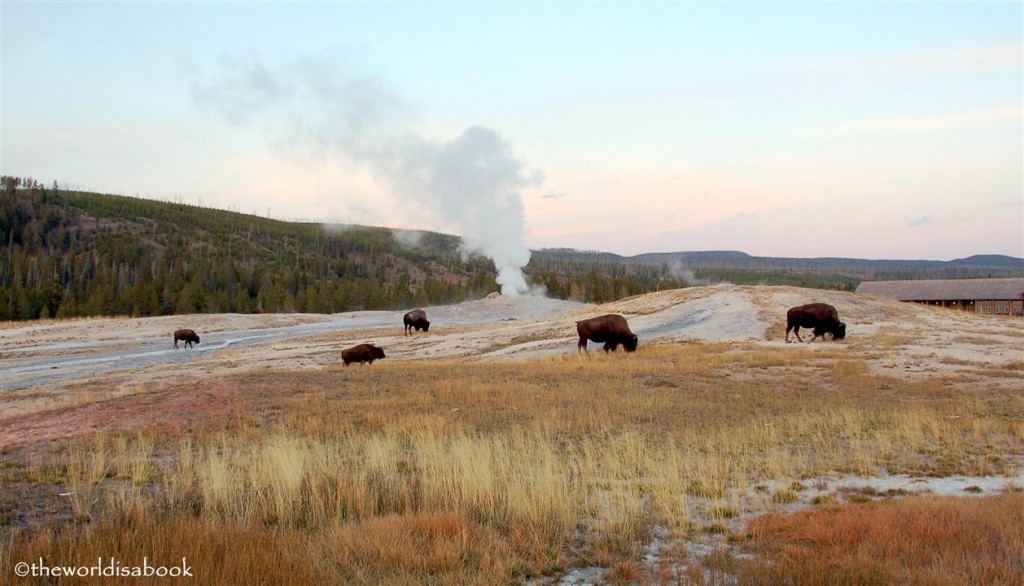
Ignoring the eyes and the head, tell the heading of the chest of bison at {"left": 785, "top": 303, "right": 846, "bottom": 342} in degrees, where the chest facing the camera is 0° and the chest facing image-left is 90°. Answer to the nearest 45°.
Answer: approximately 270°

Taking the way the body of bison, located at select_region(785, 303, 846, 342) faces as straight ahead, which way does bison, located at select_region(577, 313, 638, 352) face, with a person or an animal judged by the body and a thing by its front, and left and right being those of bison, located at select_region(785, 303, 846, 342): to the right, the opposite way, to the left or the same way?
the same way

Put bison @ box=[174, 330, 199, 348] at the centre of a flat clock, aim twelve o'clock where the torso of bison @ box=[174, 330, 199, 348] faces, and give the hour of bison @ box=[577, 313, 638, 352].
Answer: bison @ box=[577, 313, 638, 352] is roughly at 2 o'clock from bison @ box=[174, 330, 199, 348].

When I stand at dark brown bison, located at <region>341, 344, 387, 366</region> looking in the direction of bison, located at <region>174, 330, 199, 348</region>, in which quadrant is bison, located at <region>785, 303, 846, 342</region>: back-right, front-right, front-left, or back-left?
back-right

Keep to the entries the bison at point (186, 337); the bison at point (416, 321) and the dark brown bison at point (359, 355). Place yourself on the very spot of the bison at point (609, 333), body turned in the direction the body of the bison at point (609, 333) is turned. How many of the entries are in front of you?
0

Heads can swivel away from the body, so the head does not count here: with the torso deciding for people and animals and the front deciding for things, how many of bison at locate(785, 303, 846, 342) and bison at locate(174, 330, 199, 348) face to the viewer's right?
2

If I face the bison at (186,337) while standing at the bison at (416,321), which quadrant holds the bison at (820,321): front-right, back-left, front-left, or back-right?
back-left

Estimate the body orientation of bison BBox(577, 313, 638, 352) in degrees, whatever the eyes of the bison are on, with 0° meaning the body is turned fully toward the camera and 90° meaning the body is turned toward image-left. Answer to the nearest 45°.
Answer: approximately 270°

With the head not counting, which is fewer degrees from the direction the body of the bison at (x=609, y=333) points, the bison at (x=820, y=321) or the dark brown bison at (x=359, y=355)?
the bison

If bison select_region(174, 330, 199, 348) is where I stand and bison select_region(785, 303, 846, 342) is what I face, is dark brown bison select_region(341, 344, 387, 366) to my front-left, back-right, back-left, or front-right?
front-right

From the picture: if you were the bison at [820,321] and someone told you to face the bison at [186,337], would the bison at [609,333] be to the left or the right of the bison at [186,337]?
left

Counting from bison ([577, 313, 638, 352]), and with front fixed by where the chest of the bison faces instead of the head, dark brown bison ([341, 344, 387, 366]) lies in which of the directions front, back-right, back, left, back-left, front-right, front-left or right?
back

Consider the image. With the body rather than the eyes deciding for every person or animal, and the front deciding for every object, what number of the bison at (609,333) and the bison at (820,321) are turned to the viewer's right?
2

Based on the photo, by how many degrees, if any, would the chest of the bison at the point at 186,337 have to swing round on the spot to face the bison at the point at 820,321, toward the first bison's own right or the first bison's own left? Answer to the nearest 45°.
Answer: approximately 45° to the first bison's own right

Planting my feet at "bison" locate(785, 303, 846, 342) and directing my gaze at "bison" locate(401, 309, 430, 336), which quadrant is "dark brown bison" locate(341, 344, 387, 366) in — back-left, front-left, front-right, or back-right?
front-left

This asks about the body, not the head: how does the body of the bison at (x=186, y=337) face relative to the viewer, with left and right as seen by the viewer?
facing to the right of the viewer

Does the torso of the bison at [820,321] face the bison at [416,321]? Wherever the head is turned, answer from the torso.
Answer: no

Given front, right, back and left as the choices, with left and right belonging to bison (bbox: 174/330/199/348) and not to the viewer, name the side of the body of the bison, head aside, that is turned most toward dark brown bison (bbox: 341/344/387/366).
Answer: right

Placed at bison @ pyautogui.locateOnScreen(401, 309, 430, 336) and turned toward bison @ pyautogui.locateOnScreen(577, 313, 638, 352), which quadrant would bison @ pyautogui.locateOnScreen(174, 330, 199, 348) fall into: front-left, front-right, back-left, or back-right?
back-right
